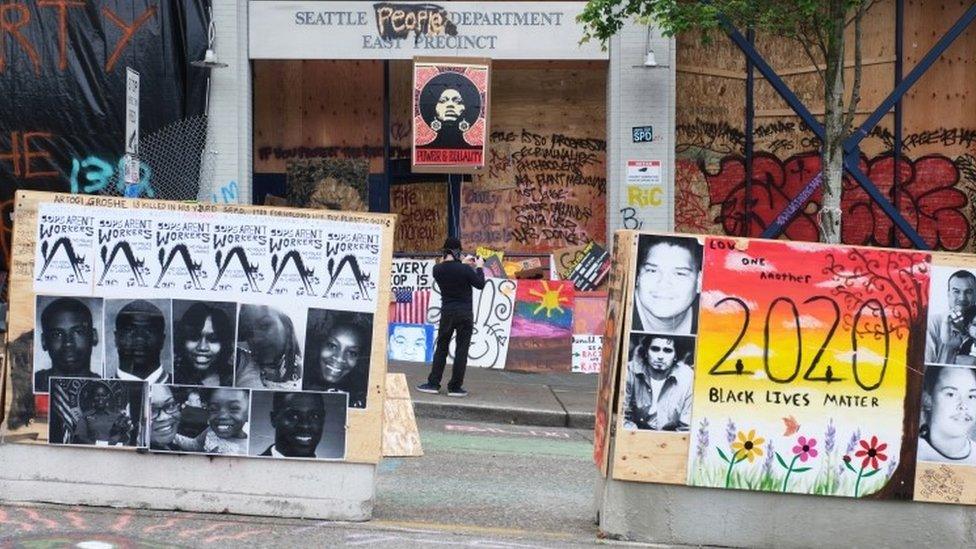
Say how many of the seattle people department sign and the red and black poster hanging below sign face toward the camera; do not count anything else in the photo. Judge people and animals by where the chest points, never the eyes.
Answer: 2

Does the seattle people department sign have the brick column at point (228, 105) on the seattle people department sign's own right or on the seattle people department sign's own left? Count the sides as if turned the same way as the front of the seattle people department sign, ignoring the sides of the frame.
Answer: on the seattle people department sign's own right

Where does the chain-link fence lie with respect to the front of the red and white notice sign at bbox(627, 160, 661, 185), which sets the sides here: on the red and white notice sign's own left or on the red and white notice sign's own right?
on the red and white notice sign's own right

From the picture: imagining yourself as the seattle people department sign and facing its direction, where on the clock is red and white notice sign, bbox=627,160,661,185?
The red and white notice sign is roughly at 9 o'clock from the seattle people department sign.

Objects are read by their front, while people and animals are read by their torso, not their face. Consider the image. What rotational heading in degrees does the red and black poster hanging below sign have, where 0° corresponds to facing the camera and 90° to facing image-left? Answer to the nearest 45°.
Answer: approximately 0°

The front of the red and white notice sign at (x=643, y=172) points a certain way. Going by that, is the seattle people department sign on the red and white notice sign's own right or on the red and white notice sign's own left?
on the red and white notice sign's own right

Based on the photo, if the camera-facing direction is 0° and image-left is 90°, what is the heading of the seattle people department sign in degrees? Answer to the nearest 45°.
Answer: approximately 0°
